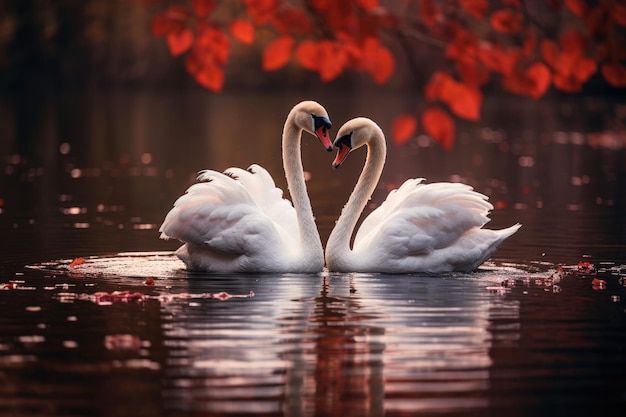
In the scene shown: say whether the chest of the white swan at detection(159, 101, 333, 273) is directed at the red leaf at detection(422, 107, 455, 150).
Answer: no

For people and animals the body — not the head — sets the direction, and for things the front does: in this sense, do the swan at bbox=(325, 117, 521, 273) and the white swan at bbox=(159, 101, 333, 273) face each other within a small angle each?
yes

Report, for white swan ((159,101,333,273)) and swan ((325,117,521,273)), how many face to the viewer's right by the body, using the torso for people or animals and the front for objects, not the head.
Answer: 1

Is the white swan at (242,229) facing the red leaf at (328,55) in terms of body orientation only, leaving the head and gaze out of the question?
no

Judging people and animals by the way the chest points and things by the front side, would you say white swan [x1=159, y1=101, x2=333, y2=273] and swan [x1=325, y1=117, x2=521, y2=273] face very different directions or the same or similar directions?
very different directions

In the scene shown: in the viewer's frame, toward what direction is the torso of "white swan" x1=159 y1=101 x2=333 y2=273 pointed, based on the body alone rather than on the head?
to the viewer's right

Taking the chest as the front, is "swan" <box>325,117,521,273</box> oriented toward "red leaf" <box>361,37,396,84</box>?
no

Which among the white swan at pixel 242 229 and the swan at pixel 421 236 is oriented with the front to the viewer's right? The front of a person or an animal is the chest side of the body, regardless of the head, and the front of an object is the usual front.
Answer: the white swan

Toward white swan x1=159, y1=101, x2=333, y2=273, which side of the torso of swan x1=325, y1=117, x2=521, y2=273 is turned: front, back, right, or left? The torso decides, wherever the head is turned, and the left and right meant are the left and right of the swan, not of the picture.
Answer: front

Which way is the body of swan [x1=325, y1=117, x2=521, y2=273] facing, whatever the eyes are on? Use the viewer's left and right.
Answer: facing to the left of the viewer

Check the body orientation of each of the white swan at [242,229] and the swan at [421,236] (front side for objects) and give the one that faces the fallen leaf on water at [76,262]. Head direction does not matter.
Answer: the swan
